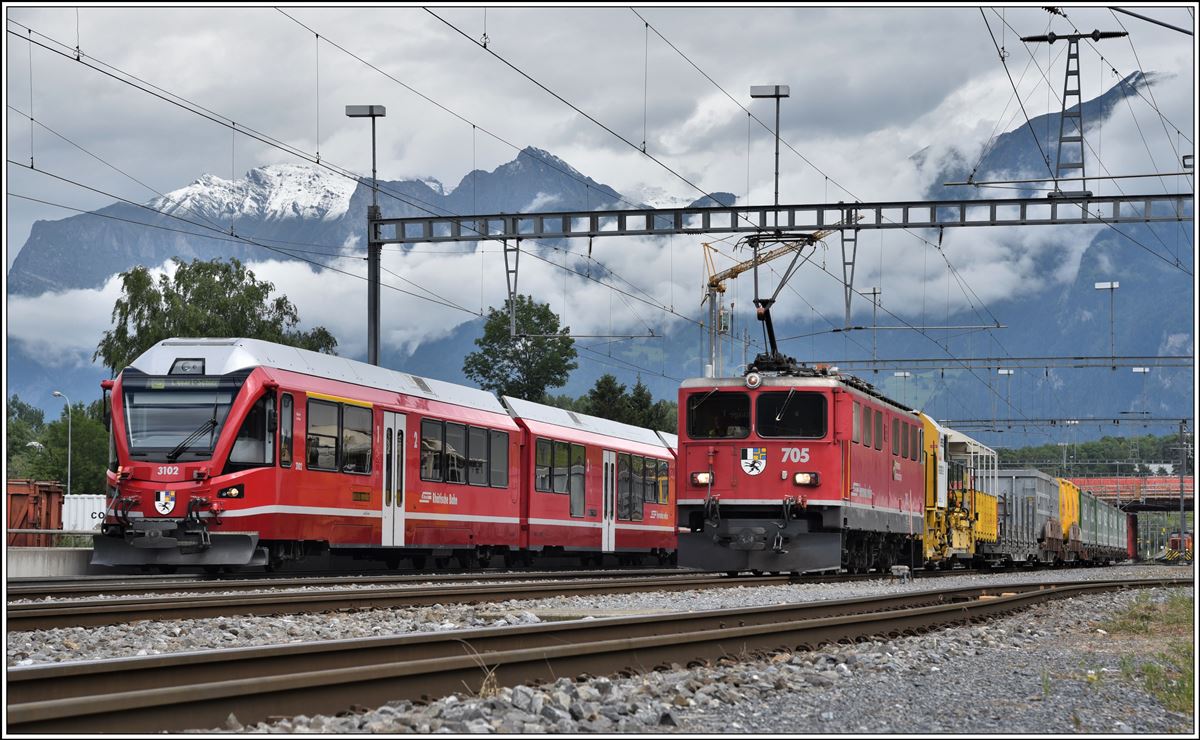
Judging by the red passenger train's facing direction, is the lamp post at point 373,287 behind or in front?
behind

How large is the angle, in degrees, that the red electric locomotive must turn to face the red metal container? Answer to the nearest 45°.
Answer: approximately 135° to its right

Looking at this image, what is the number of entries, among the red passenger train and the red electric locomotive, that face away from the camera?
0

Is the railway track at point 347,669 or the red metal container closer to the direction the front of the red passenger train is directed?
the railway track

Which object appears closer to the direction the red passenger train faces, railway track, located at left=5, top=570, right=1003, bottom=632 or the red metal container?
the railway track

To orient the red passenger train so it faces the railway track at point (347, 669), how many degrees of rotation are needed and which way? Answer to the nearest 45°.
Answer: approximately 45° to its left

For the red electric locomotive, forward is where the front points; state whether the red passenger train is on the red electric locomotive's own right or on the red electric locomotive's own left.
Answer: on the red electric locomotive's own right

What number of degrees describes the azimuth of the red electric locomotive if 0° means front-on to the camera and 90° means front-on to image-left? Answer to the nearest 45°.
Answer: approximately 0°

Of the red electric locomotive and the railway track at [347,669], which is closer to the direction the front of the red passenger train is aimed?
the railway track

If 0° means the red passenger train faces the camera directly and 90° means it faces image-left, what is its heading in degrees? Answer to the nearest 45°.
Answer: approximately 45°
